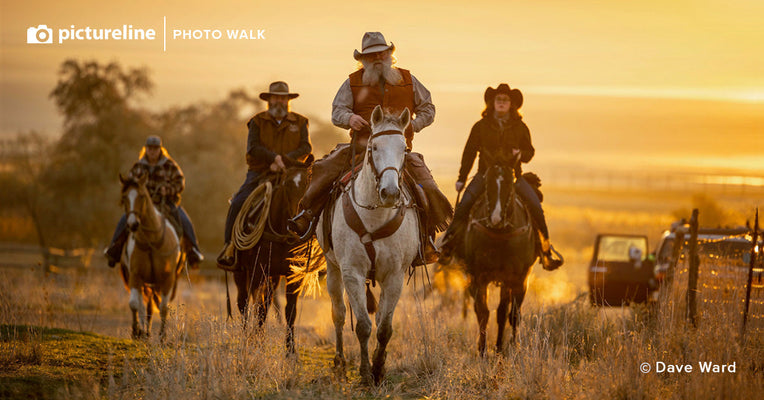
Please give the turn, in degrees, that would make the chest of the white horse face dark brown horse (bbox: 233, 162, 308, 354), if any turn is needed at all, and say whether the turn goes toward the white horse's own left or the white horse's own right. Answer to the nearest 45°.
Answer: approximately 135° to the white horse's own right

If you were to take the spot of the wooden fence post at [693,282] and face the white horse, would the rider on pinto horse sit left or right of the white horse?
right

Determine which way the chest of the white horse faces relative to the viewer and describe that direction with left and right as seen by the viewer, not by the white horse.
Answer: facing the viewer

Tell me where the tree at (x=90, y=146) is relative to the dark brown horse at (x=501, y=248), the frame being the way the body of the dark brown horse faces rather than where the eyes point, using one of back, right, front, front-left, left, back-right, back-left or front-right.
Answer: back-right

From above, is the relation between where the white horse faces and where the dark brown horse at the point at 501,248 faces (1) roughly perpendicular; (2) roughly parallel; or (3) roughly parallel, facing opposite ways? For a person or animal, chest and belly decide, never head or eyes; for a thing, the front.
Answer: roughly parallel

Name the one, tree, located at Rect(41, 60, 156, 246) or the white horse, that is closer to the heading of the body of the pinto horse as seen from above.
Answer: the white horse

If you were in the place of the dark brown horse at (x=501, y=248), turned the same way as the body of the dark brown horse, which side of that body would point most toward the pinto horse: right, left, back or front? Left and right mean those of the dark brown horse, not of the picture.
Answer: right

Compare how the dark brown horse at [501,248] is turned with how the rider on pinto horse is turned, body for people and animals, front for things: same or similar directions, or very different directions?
same or similar directions

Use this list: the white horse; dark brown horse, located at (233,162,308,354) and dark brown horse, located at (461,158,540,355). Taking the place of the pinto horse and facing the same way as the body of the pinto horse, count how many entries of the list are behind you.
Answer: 0

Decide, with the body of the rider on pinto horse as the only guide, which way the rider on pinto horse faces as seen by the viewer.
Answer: toward the camera

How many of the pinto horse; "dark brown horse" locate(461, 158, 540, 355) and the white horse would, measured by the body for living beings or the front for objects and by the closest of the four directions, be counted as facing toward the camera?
3

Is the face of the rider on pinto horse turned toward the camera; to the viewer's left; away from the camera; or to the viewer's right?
toward the camera

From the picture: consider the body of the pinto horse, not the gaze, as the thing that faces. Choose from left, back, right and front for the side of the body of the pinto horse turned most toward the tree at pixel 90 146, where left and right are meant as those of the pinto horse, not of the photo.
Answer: back

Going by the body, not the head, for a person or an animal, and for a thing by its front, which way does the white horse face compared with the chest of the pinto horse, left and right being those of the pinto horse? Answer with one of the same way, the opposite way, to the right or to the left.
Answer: the same way

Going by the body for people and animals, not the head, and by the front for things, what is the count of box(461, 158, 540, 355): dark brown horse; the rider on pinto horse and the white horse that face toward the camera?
3

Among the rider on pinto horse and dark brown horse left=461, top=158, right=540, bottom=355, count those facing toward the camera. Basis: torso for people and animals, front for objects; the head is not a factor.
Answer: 2
